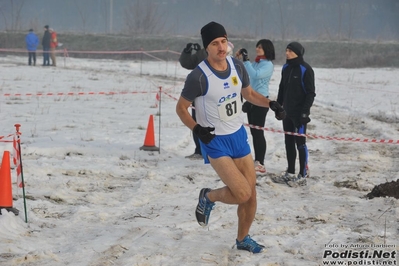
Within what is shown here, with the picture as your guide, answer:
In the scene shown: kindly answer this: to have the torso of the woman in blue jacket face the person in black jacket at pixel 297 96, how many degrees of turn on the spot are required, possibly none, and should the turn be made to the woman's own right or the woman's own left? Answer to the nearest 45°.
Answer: approximately 135° to the woman's own left

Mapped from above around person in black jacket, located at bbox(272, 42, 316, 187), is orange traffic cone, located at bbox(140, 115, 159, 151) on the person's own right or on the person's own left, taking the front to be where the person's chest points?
on the person's own right

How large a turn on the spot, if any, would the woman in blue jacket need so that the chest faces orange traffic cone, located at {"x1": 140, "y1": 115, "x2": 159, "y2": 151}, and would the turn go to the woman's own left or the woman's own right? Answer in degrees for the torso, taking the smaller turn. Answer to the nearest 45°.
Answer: approximately 45° to the woman's own right

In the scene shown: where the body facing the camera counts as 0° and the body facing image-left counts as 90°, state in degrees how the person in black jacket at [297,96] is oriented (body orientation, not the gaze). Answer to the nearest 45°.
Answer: approximately 45°
